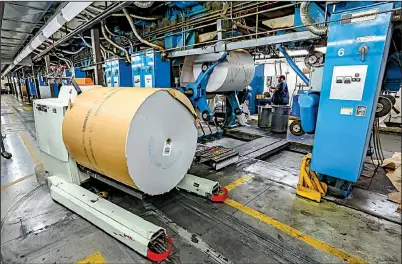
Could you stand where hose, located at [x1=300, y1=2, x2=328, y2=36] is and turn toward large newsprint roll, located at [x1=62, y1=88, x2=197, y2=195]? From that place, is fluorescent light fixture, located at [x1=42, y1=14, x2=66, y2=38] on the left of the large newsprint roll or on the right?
right

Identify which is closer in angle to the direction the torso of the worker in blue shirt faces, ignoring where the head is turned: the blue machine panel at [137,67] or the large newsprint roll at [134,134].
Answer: the blue machine panel

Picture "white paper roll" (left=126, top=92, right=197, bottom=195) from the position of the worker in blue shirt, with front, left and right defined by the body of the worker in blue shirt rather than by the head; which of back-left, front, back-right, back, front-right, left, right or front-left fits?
left

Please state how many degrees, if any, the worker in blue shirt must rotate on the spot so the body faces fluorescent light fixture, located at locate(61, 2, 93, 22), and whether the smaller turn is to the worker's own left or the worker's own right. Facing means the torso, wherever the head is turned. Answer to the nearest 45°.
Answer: approximately 45° to the worker's own left

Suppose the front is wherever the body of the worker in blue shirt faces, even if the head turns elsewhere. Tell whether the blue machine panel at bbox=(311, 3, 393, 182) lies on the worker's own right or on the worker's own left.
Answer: on the worker's own left

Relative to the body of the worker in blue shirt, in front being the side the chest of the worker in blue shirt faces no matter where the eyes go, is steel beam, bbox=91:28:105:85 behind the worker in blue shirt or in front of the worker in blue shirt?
in front

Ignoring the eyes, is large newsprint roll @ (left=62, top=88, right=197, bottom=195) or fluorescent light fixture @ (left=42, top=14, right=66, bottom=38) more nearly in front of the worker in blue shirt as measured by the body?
the fluorescent light fixture

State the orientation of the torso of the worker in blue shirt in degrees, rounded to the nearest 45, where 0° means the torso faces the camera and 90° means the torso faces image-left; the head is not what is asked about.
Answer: approximately 90°

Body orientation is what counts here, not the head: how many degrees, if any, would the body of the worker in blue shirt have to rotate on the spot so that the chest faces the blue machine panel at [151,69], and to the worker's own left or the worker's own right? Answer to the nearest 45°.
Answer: approximately 45° to the worker's own left
